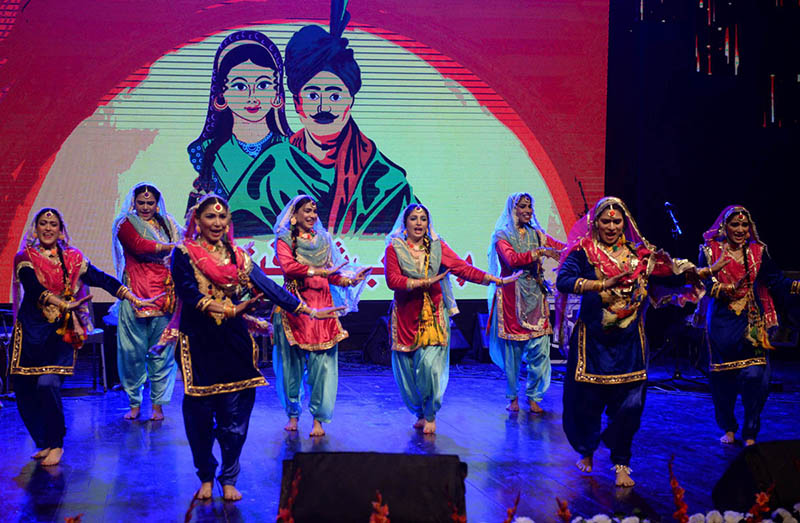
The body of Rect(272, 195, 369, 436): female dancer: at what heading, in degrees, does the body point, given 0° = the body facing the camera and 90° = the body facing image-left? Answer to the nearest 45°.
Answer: approximately 315°

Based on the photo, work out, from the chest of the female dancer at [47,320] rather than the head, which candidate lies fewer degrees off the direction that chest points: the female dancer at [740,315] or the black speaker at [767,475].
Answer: the black speaker

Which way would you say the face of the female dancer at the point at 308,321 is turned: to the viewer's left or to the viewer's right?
to the viewer's right

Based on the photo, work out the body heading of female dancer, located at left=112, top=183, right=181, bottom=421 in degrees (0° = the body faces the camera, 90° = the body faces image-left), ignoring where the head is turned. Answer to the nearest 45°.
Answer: approximately 0°

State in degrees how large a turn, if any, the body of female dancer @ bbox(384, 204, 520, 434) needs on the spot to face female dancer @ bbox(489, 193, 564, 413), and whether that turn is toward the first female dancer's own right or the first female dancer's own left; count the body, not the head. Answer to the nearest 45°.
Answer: approximately 135° to the first female dancer's own left
